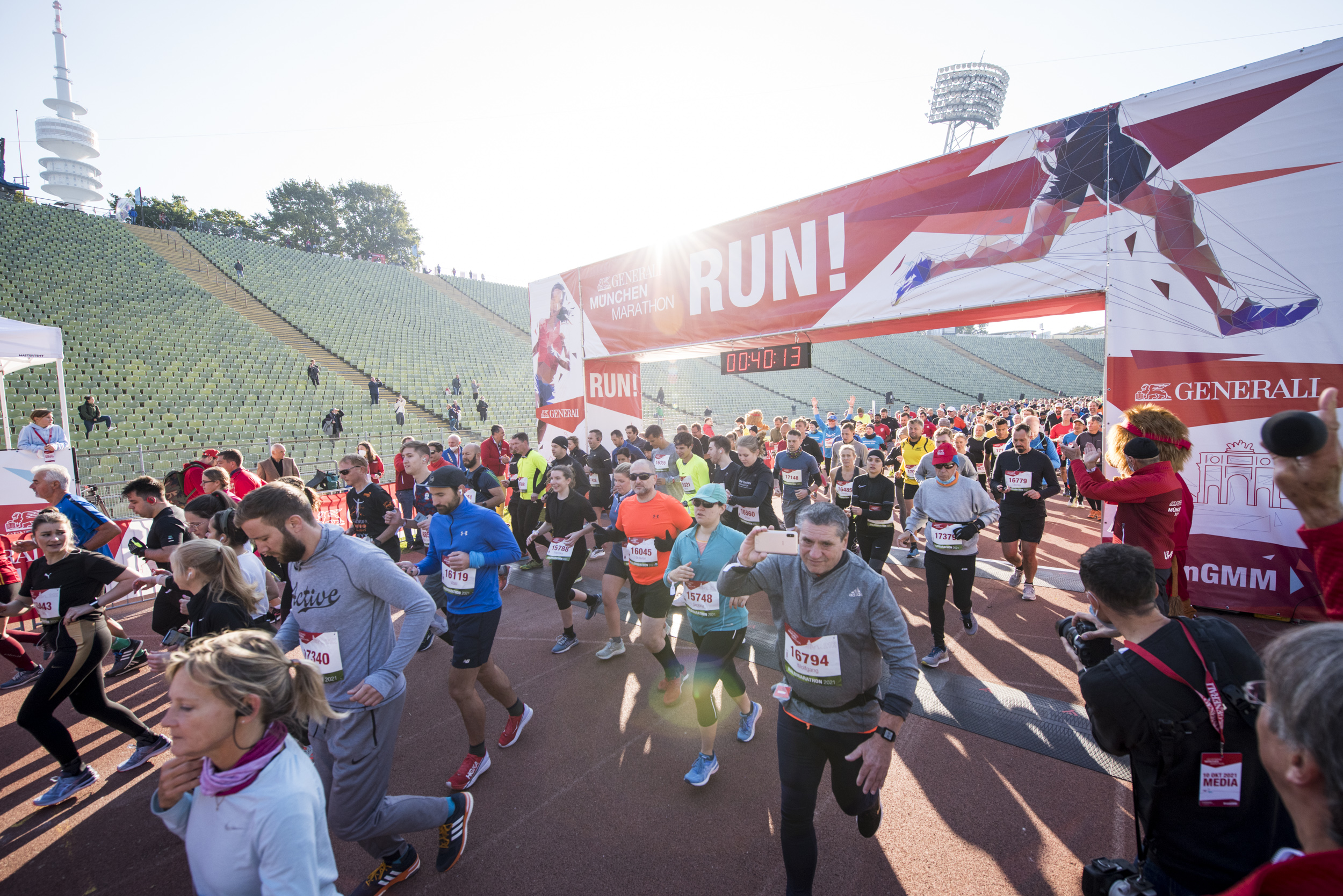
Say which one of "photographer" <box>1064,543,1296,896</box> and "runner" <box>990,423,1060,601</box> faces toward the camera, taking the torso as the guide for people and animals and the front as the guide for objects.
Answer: the runner

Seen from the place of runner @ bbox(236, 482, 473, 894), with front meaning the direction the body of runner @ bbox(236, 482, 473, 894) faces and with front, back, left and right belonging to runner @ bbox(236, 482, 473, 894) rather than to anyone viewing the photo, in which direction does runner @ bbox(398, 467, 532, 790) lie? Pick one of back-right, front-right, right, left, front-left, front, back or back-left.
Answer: back

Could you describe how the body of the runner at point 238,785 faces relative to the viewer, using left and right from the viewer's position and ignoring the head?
facing the viewer and to the left of the viewer

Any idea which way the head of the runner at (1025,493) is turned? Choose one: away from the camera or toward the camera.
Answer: toward the camera

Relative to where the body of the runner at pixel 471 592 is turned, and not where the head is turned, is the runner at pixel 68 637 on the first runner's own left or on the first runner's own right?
on the first runner's own right

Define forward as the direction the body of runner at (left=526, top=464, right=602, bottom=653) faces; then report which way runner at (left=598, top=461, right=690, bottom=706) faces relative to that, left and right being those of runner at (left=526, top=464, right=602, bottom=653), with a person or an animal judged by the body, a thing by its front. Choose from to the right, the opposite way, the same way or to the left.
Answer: the same way

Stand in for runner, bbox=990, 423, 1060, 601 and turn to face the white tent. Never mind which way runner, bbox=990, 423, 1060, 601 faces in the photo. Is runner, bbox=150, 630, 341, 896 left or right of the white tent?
left

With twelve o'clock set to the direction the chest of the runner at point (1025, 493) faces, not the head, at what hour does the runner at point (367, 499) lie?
the runner at point (367, 499) is roughly at 2 o'clock from the runner at point (1025, 493).

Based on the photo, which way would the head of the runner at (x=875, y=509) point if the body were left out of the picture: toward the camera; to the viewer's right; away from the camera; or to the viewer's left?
toward the camera

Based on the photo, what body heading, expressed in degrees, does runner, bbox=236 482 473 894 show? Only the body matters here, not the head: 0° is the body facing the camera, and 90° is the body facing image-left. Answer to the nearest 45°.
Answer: approximately 45°

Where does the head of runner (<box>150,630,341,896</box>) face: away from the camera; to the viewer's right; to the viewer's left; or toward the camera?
to the viewer's left

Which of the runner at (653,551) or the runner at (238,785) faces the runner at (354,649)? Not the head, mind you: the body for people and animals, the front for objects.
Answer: the runner at (653,551)

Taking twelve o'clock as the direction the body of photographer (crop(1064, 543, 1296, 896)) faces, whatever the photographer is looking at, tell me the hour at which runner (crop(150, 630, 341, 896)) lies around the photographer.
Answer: The runner is roughly at 9 o'clock from the photographer.

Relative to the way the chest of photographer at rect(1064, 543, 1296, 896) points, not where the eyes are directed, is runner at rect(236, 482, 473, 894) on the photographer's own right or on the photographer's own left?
on the photographer's own left

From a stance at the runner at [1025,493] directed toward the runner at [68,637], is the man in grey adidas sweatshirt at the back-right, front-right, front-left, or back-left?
front-left

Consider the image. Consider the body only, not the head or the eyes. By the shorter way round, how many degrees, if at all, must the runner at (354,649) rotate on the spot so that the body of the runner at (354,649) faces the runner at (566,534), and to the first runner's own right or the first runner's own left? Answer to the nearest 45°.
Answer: approximately 180°

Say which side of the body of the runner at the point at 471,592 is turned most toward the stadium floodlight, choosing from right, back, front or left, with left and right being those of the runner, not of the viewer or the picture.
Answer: back

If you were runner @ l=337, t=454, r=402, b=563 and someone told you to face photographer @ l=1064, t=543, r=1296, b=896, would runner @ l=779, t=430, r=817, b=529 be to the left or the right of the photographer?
left

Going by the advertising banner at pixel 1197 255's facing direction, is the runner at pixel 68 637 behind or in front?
in front

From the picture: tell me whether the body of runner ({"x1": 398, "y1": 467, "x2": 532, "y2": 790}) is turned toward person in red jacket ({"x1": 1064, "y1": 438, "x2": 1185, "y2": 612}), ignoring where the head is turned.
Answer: no

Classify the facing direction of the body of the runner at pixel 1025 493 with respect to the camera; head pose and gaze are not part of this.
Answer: toward the camera
